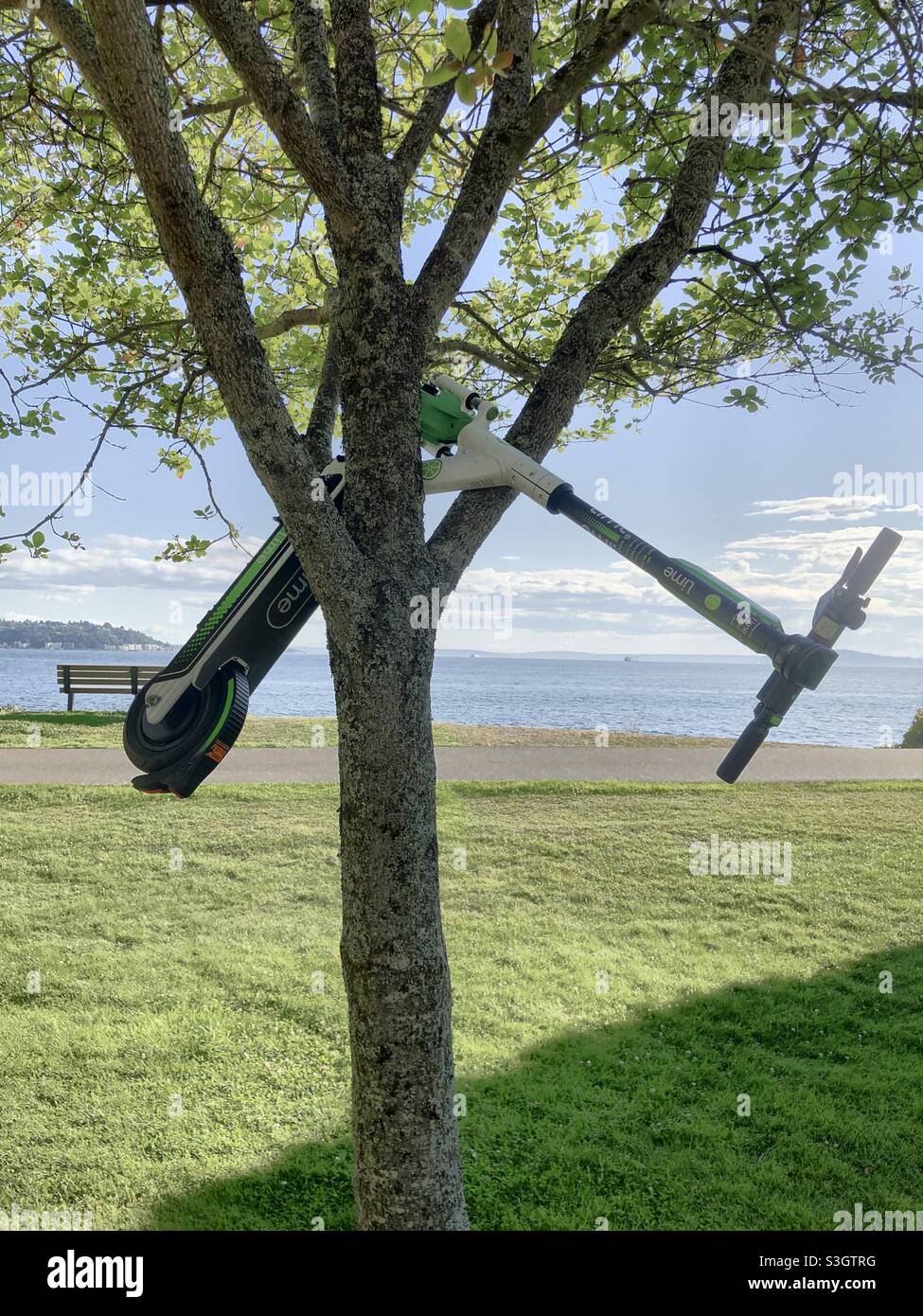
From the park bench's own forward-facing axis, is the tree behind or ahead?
behind

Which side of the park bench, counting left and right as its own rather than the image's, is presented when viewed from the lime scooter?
back

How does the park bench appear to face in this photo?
away from the camera
